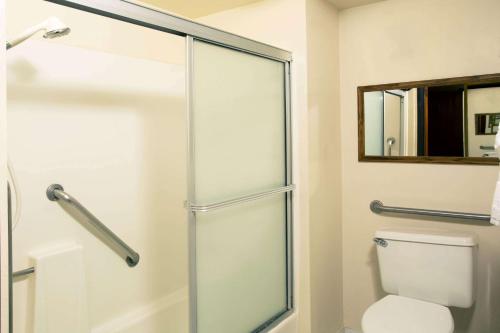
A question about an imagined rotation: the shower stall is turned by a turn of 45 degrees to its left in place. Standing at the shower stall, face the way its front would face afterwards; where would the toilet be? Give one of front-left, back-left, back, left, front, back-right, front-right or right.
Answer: front

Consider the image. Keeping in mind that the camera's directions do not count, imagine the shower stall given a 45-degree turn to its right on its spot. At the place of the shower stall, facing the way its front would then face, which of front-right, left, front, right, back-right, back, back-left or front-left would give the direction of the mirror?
left

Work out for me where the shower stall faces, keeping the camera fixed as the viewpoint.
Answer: facing the viewer and to the right of the viewer

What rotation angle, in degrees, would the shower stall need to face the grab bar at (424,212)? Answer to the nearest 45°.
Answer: approximately 45° to its left
